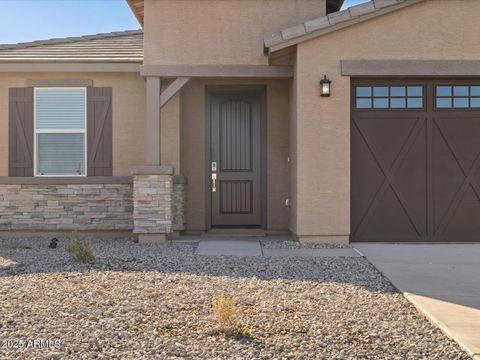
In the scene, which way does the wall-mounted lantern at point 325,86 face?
toward the camera

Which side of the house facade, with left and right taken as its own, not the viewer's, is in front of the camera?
front
